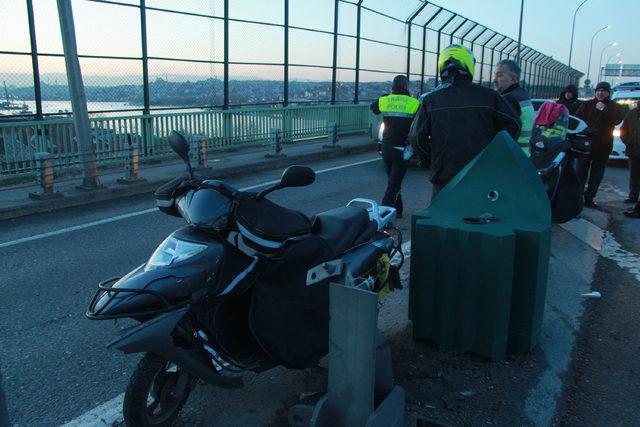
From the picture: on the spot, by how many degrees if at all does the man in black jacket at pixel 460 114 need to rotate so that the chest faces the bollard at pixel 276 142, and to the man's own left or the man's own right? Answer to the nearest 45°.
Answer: approximately 45° to the man's own left

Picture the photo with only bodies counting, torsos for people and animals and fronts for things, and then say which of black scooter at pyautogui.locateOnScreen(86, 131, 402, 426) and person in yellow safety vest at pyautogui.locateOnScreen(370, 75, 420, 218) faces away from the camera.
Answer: the person in yellow safety vest

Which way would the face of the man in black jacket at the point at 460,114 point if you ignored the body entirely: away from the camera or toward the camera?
away from the camera

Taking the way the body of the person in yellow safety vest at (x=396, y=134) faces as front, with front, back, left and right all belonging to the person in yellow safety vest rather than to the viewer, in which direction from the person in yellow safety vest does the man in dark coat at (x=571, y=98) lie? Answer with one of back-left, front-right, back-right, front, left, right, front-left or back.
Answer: front-right

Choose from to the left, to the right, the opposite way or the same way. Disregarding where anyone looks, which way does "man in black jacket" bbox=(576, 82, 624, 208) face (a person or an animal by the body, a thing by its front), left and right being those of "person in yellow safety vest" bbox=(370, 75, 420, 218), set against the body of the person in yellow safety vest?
the opposite way

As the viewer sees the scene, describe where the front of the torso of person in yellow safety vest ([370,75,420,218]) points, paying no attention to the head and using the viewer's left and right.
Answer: facing away from the viewer

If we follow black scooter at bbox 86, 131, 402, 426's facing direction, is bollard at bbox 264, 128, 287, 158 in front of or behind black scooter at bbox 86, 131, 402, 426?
behind

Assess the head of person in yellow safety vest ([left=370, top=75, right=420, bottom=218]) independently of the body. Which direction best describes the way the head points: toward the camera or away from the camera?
away from the camera

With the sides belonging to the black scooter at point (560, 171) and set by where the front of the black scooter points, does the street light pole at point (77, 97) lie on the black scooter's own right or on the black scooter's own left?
on the black scooter's own right

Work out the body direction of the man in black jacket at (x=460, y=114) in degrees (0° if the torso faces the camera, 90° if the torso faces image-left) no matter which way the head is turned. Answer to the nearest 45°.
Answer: approximately 180°
